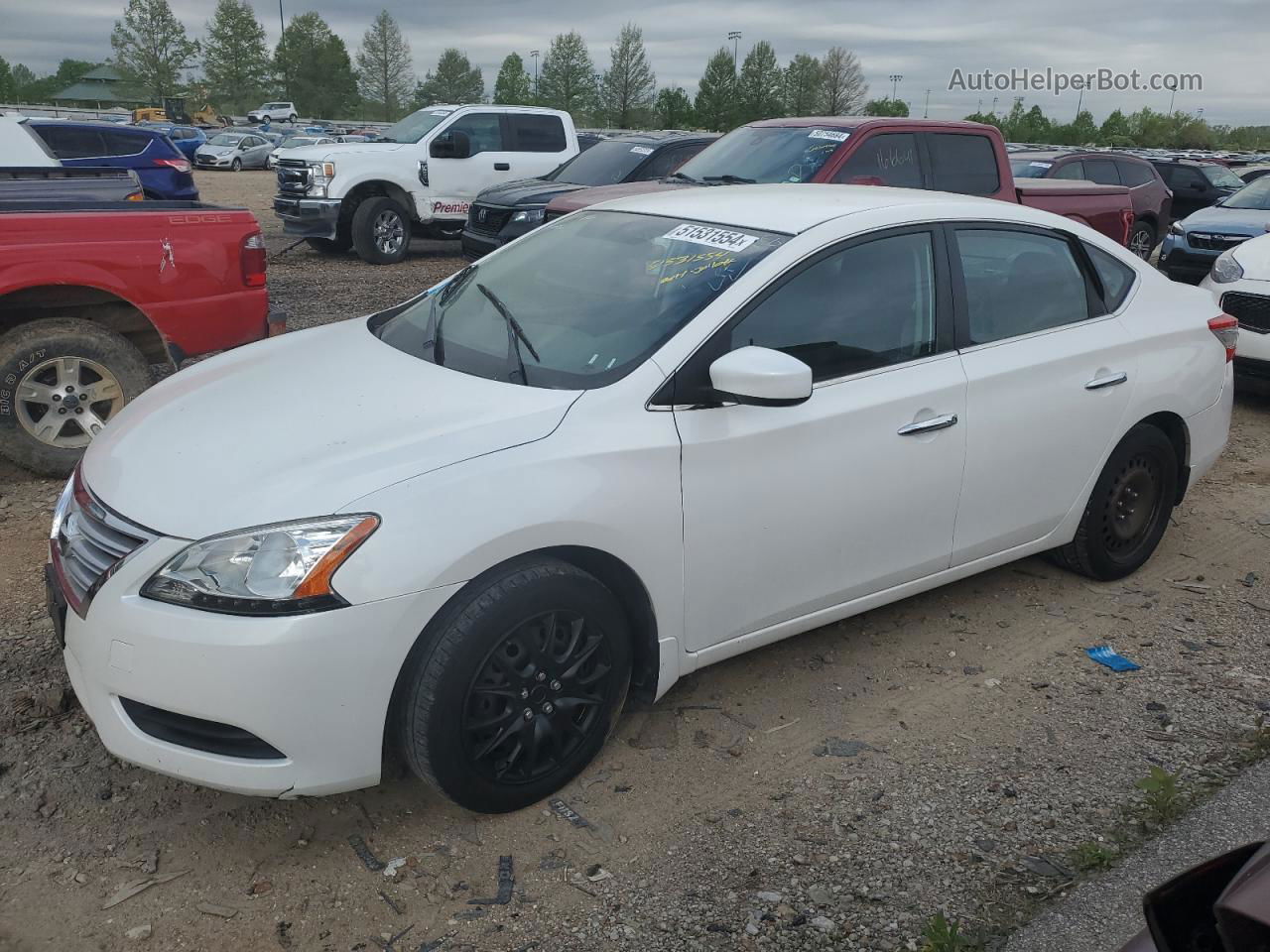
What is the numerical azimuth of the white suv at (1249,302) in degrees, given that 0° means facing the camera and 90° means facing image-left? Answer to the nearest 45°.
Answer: approximately 45°

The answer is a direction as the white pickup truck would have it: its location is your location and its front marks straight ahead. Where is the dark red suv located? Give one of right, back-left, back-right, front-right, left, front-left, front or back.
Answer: back-left

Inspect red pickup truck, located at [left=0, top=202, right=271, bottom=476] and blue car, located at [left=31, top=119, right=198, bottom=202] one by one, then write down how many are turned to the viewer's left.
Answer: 2

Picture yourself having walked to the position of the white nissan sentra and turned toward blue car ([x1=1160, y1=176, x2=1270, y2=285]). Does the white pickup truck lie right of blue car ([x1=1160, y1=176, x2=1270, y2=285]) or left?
left

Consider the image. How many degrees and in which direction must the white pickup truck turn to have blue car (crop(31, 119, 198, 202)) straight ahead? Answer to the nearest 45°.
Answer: approximately 45° to its right

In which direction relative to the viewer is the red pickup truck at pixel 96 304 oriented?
to the viewer's left

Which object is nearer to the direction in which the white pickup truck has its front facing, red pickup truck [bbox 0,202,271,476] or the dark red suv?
the red pickup truck

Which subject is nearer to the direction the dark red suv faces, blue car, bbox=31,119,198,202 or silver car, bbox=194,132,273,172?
the blue car

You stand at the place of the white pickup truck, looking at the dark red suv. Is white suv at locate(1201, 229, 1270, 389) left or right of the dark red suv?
right

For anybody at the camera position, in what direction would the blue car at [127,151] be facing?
facing to the left of the viewer

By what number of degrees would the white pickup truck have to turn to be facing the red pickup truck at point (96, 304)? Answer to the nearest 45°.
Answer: approximately 45° to its left

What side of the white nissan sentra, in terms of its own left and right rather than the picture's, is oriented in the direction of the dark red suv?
back
